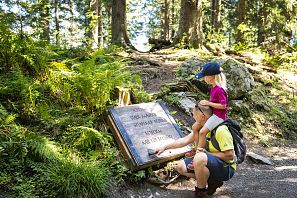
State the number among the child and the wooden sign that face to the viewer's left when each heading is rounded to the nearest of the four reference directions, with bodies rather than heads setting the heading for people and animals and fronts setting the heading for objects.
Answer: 1

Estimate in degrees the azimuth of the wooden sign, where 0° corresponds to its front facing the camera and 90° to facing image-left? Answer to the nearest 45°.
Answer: approximately 315°

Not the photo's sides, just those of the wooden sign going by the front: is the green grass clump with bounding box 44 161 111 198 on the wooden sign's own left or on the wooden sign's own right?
on the wooden sign's own right

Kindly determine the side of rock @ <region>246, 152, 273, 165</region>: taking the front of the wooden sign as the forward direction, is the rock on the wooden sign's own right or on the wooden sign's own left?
on the wooden sign's own left

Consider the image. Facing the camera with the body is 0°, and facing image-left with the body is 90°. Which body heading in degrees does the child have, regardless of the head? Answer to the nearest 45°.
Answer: approximately 90°

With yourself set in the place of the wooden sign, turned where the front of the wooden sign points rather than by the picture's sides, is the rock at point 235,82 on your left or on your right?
on your left

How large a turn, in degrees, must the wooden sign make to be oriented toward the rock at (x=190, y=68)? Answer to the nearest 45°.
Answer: approximately 135° to its left

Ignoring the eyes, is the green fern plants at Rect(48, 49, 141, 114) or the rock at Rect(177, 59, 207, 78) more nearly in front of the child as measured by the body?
the green fern plants
